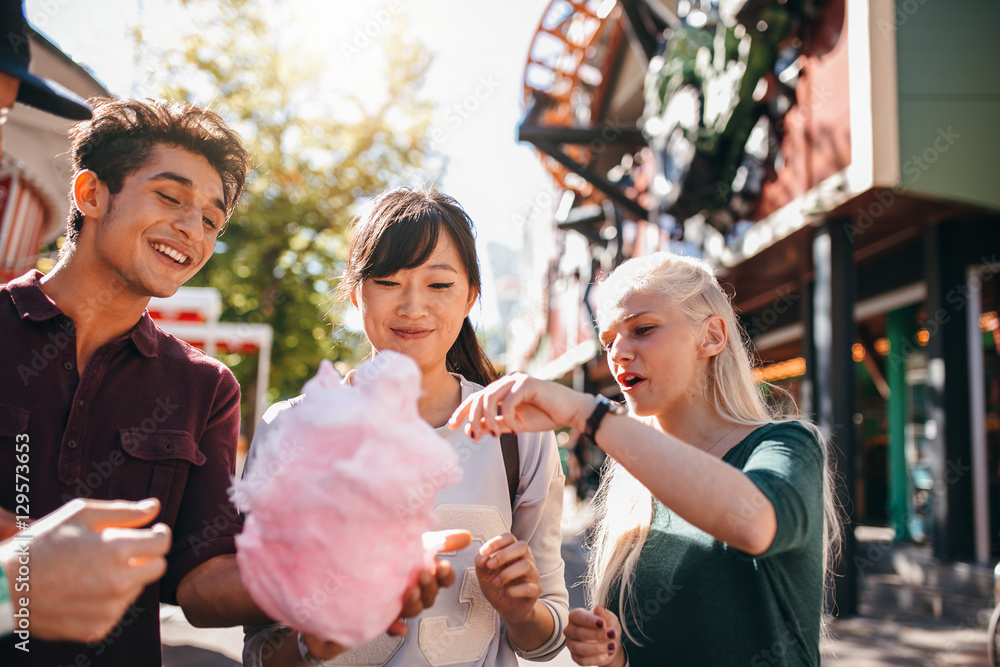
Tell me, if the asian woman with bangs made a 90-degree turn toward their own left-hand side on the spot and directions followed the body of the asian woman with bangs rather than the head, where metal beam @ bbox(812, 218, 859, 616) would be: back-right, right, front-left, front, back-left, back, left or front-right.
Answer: front-left

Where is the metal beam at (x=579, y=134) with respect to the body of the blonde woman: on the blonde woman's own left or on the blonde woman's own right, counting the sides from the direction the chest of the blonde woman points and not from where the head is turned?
on the blonde woman's own right

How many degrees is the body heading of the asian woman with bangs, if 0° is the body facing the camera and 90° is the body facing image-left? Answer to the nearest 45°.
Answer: approximately 0°

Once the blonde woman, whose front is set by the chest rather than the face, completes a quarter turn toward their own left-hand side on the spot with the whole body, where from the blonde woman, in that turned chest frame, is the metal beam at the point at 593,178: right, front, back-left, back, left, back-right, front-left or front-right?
back-left

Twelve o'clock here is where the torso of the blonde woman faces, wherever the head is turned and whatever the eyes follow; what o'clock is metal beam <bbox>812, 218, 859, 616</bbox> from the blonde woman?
The metal beam is roughly at 5 o'clock from the blonde woman.

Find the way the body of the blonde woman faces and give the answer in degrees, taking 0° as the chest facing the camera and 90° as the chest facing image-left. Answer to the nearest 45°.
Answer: approximately 45°
